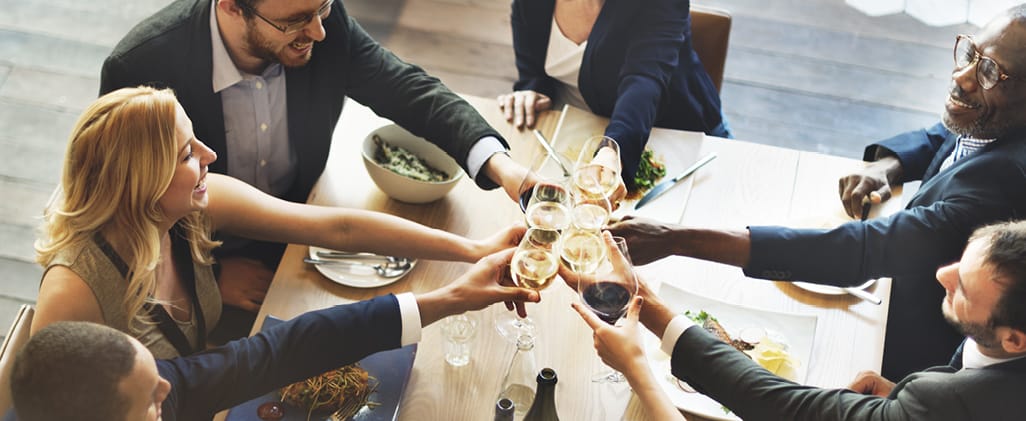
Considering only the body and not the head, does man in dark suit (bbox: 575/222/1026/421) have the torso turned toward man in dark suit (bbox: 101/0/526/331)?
yes

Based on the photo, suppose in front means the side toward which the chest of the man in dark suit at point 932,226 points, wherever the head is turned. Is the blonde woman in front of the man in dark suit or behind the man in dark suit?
in front

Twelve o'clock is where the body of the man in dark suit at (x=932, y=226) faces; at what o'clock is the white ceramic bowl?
The white ceramic bowl is roughly at 1 o'clock from the man in dark suit.

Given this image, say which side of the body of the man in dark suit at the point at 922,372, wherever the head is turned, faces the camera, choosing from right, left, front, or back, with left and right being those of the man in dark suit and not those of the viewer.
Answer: left

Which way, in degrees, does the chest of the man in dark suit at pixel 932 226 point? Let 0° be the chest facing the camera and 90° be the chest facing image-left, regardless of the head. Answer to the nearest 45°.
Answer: approximately 45°

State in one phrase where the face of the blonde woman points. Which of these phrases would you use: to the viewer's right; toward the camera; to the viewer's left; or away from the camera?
to the viewer's right

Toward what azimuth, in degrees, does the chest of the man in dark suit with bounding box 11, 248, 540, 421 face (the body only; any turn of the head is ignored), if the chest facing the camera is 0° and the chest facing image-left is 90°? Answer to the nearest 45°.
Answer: approximately 225°

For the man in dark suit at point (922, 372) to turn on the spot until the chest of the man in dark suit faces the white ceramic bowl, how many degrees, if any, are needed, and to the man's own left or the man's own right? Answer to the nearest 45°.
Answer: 0° — they already face it

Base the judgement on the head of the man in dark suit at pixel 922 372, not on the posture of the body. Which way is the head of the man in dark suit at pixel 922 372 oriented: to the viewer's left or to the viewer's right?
to the viewer's left

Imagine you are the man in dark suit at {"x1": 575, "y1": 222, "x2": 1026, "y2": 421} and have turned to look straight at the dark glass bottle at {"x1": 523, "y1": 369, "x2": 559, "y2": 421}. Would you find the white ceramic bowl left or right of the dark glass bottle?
right
